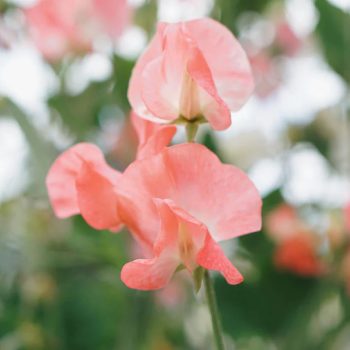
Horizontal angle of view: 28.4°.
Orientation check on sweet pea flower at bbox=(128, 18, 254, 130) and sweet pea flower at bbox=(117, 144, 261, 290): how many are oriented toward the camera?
2

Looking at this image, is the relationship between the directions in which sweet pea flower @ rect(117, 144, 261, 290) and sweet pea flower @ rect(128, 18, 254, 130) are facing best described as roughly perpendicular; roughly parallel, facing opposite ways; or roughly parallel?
roughly parallel

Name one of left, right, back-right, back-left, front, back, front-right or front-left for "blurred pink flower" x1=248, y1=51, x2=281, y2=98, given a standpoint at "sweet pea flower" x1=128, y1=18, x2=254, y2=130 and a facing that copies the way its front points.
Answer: back

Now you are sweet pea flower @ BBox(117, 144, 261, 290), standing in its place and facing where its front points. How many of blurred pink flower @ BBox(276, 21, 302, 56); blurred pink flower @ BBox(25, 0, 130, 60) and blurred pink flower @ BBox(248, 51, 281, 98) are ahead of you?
0

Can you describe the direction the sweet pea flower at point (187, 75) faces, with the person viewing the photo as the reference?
facing the viewer

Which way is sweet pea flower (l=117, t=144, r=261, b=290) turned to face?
toward the camera
